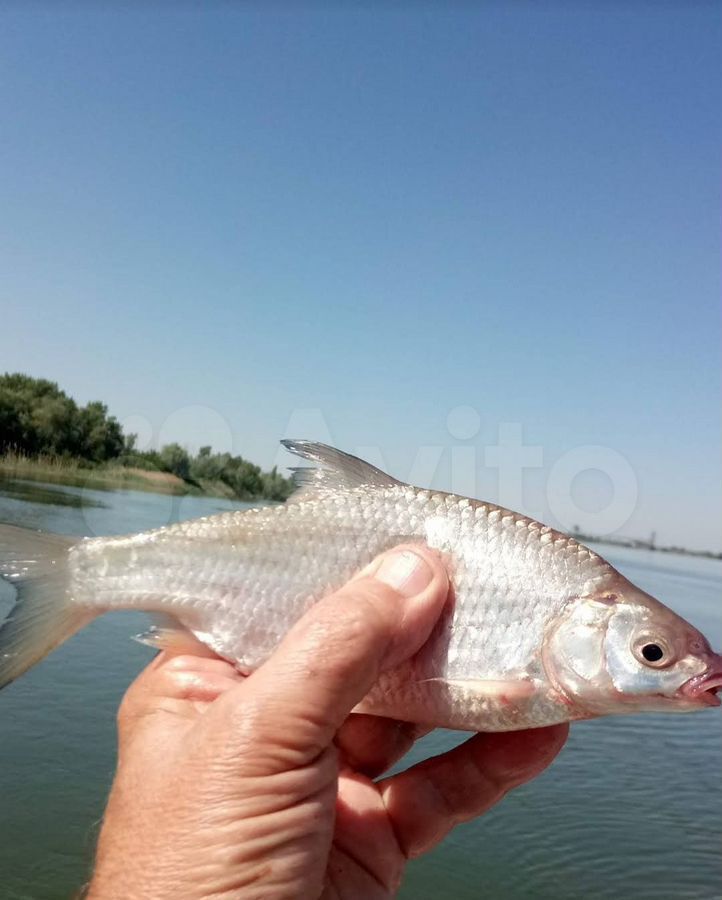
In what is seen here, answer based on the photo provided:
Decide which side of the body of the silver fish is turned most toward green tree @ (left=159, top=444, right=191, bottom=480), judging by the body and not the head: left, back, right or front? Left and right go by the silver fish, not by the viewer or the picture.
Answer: left

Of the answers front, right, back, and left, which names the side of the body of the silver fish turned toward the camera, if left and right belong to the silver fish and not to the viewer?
right
